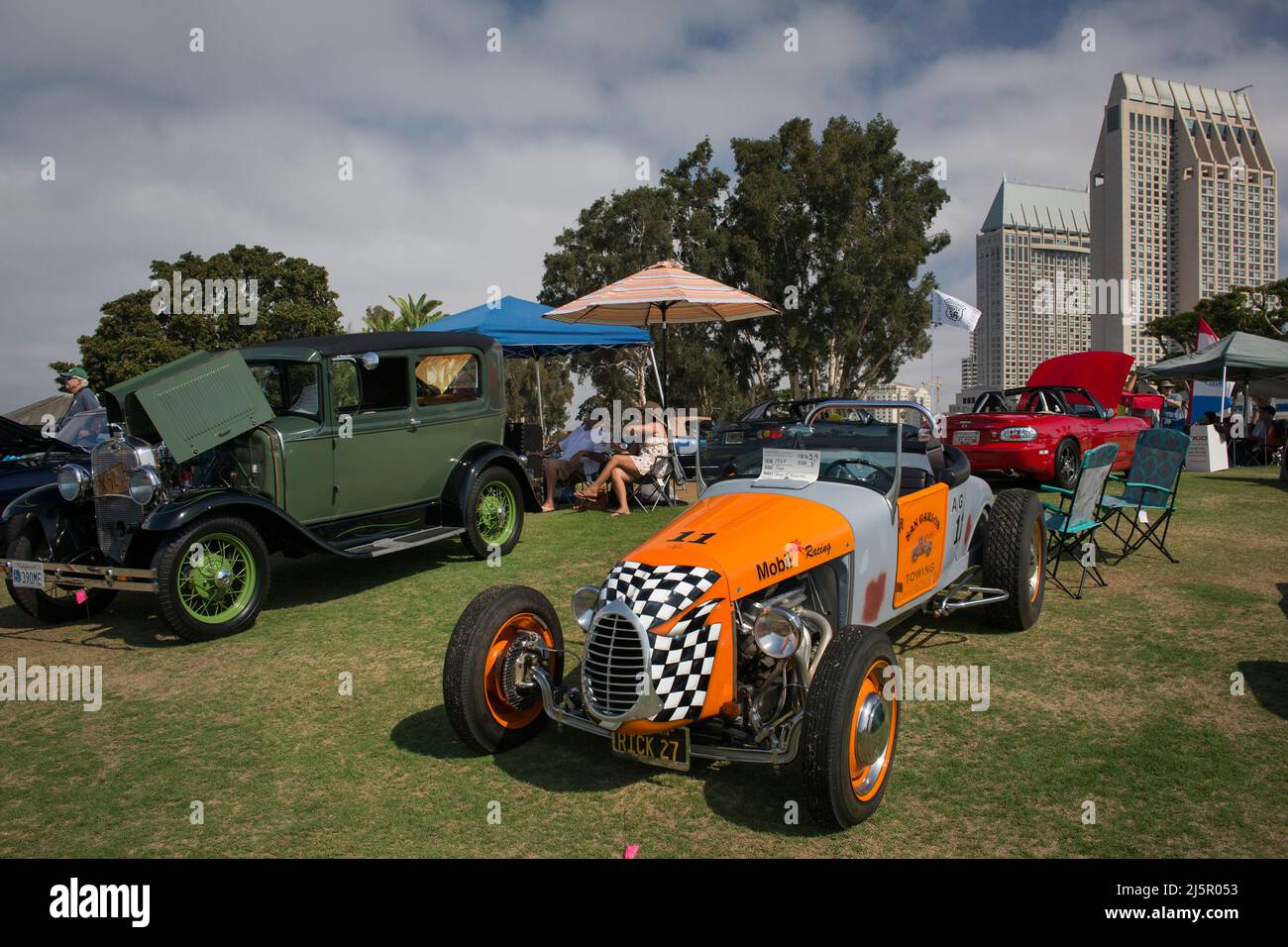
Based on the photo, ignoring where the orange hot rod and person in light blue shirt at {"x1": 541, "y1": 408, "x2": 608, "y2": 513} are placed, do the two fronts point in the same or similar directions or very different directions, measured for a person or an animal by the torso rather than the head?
same or similar directions

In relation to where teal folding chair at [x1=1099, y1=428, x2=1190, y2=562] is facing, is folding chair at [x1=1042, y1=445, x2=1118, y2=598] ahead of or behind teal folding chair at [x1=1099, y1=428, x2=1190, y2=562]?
ahead

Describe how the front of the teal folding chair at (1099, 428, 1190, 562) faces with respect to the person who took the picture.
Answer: facing the viewer and to the left of the viewer

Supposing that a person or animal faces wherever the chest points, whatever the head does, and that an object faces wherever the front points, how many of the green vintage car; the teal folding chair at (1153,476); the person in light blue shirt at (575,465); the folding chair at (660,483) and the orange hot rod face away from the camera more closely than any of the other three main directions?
0

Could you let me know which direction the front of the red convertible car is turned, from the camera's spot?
facing away from the viewer and to the right of the viewer

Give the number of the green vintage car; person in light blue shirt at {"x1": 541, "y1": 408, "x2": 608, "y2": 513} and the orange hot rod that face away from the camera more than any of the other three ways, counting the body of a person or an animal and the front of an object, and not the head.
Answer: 0

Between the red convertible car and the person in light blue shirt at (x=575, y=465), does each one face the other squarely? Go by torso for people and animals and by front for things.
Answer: no

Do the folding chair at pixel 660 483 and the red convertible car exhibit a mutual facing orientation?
no

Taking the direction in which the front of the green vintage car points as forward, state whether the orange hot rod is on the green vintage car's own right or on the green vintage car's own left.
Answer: on the green vintage car's own left

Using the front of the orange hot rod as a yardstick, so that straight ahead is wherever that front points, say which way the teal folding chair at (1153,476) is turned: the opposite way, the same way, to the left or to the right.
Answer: the same way

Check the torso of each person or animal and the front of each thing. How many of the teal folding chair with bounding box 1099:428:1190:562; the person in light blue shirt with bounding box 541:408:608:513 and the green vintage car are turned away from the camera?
0

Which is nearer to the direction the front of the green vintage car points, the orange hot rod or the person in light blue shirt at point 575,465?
the orange hot rod

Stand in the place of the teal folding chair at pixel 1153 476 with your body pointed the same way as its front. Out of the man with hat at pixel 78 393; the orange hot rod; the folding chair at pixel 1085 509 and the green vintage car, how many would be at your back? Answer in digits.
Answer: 0
